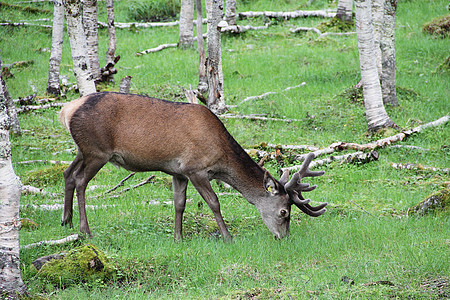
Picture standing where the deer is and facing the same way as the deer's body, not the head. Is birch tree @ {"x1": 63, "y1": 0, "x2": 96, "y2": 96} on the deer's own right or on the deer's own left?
on the deer's own left

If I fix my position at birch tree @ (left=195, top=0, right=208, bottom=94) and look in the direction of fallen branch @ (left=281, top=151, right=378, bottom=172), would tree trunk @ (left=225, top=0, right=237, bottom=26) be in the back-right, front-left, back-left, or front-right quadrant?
back-left

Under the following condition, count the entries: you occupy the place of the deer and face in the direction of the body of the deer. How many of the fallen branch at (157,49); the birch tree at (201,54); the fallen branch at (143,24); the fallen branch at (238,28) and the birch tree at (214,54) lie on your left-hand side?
5

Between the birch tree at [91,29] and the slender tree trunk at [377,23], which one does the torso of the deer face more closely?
the slender tree trunk

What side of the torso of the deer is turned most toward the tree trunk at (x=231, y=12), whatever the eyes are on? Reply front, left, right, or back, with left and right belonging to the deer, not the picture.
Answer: left

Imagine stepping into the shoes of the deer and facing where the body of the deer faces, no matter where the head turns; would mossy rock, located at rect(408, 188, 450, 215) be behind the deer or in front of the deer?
in front

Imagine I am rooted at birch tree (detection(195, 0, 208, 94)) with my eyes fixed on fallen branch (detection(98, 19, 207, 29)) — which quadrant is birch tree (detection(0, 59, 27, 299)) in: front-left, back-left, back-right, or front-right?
back-left

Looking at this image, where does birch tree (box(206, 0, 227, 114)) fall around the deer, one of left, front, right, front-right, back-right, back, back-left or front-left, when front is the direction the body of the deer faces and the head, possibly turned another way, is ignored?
left

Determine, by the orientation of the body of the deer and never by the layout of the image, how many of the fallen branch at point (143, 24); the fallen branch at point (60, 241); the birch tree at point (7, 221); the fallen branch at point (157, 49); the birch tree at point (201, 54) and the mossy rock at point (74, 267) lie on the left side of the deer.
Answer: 3

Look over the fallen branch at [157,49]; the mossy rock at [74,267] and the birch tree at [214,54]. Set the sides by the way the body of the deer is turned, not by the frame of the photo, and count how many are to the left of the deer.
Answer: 2

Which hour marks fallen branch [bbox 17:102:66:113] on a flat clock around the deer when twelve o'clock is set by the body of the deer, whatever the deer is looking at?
The fallen branch is roughly at 8 o'clock from the deer.

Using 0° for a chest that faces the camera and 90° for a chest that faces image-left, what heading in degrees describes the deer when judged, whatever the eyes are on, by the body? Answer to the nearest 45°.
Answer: approximately 270°

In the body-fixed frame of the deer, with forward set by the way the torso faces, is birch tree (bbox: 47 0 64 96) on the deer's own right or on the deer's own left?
on the deer's own left

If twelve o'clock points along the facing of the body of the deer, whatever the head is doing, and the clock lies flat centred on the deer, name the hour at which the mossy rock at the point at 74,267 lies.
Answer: The mossy rock is roughly at 4 o'clock from the deer.

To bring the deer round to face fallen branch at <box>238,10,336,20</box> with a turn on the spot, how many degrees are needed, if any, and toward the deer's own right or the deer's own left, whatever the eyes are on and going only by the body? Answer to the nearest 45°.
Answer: approximately 90° to the deer's own left
